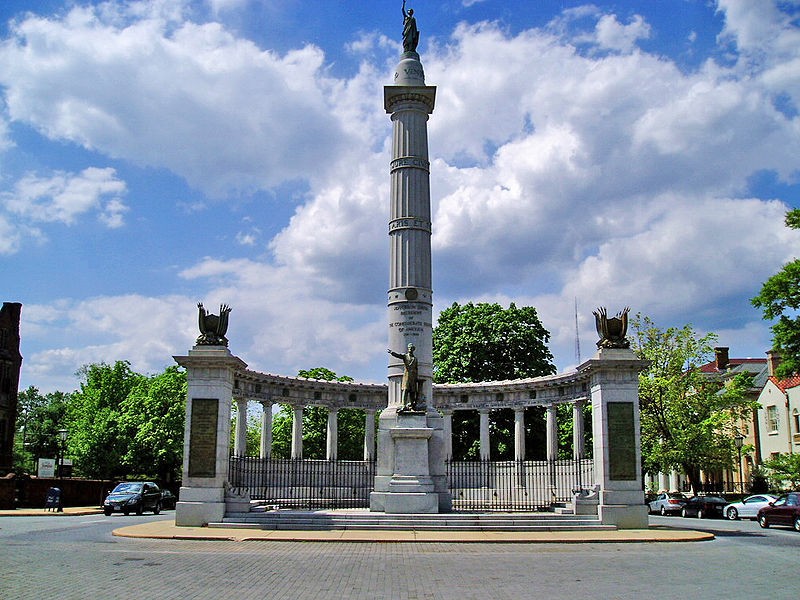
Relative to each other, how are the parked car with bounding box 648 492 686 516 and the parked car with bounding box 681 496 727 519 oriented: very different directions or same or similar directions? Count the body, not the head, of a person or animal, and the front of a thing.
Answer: same or similar directions

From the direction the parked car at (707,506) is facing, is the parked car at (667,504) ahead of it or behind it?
ahead

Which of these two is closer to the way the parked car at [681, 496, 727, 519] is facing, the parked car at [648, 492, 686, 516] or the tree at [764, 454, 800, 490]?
the parked car

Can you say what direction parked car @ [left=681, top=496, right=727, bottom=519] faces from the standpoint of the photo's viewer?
facing away from the viewer and to the left of the viewer

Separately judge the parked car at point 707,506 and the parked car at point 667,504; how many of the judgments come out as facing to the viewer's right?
0

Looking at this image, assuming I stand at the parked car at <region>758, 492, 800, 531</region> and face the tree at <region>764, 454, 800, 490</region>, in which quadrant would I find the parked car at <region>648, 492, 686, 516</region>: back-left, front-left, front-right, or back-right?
front-left

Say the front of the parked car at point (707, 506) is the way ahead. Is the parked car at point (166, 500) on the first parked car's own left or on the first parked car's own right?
on the first parked car's own left

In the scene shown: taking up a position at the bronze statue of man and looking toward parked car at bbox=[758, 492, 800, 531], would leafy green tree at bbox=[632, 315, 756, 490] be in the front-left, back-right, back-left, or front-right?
front-left

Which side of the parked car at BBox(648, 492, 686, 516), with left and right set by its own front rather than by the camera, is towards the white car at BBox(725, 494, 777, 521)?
back

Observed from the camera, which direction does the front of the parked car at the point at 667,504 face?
facing away from the viewer and to the left of the viewer
